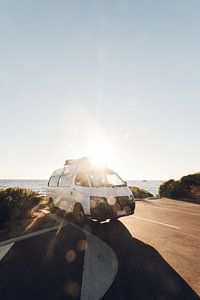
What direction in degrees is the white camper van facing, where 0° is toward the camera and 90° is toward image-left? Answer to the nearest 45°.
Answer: approximately 315°
